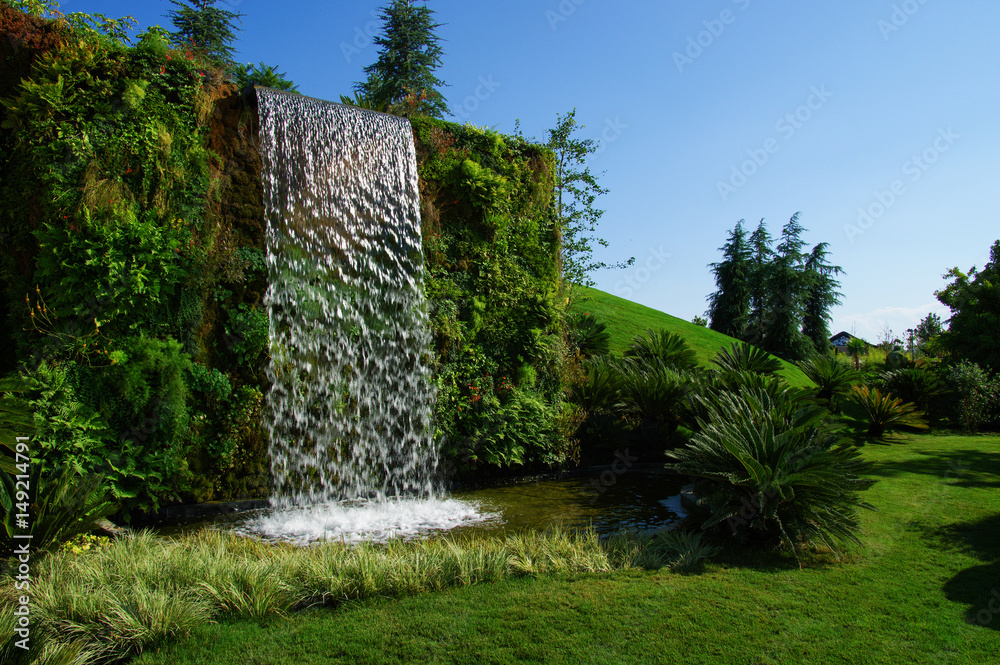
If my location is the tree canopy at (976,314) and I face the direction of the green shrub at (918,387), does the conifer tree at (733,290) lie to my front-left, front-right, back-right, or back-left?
back-right

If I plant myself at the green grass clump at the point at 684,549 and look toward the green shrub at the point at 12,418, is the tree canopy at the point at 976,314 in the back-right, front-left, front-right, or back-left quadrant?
back-right

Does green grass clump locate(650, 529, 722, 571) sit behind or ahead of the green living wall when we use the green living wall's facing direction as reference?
ahead

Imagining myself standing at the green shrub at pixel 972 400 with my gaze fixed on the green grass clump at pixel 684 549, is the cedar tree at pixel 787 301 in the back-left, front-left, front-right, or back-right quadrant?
back-right

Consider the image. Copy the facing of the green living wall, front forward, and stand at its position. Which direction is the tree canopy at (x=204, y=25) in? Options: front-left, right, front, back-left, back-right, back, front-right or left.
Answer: back-left

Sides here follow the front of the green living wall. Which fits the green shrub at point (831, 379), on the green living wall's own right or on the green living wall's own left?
on the green living wall's own left

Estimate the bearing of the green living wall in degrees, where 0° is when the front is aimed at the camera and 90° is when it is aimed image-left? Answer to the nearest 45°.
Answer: approximately 315°

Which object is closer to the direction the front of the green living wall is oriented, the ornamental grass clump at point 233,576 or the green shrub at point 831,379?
the ornamental grass clump

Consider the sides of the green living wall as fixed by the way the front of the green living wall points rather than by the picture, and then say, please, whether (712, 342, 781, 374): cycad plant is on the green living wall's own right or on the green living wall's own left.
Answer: on the green living wall's own left
